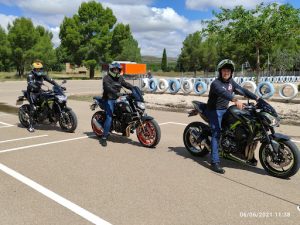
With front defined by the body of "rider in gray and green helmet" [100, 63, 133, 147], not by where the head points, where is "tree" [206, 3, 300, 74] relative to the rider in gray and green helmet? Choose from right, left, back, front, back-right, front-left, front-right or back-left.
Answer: left

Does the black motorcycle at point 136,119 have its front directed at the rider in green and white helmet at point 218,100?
yes

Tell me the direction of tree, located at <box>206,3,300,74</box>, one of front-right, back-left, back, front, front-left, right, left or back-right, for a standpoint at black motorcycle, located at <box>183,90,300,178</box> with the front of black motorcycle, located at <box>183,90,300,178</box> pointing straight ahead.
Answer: back-left

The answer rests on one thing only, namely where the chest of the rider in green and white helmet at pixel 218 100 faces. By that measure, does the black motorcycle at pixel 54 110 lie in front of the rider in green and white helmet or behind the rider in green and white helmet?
behind

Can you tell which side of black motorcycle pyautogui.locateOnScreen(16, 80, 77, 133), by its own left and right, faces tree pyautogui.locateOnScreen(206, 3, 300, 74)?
left

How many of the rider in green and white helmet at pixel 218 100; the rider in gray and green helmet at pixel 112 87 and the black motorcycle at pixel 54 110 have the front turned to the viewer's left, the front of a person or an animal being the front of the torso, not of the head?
0

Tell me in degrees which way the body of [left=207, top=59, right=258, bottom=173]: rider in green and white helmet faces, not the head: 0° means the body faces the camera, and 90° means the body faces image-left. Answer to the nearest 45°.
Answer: approximately 315°

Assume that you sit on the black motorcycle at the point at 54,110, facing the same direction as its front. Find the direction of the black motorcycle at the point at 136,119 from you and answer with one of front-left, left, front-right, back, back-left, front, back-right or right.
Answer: front

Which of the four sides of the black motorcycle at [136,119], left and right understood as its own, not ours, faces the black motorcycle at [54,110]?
back

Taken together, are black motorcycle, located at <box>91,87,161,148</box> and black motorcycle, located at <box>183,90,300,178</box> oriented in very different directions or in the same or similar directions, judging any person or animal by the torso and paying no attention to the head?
same or similar directions

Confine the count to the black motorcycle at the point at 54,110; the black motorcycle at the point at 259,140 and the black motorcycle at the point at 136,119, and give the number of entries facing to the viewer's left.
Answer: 0

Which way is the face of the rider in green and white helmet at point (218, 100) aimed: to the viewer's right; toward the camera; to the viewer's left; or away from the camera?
toward the camera

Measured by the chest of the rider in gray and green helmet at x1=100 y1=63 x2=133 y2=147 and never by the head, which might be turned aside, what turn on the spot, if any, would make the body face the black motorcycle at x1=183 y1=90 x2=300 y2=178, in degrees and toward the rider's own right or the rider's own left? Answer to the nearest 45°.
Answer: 0° — they already face it

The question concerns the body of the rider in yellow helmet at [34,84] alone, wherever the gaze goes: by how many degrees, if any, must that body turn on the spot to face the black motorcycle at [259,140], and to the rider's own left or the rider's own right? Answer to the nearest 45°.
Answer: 0° — they already face it
